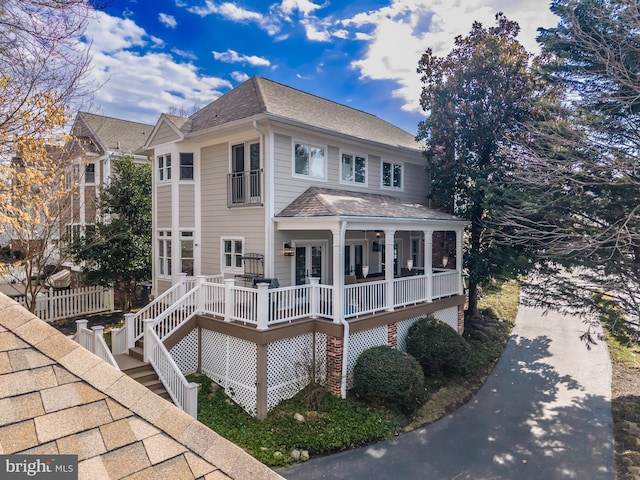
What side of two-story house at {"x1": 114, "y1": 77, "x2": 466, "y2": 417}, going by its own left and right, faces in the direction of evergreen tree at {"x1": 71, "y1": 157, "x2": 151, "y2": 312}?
back

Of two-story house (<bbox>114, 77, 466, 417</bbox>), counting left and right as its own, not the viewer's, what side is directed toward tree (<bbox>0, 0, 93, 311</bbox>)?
right

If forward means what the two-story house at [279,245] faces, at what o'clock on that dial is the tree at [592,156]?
The tree is roughly at 11 o'clock from the two-story house.

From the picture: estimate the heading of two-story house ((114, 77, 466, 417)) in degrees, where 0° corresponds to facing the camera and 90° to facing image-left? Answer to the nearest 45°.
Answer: approximately 315°

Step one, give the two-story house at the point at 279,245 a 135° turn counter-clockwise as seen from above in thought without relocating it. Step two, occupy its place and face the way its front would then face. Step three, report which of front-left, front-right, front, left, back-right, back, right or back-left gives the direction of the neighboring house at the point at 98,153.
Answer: front-left
